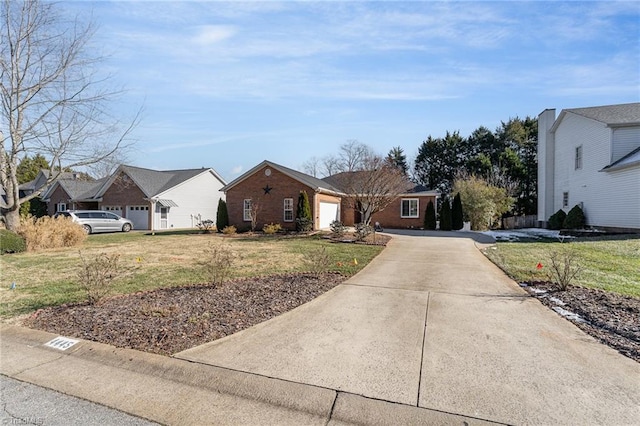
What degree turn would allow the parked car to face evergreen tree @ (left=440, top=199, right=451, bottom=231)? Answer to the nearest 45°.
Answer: approximately 45° to its right

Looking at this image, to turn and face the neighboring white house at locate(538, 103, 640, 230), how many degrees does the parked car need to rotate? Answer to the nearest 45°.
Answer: approximately 45° to its right

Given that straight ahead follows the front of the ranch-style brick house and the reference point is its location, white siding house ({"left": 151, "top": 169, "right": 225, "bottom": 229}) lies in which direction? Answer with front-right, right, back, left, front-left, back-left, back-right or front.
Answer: back-right

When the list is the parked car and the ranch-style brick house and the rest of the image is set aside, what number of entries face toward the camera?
1

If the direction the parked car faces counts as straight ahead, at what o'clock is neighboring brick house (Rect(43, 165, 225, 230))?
The neighboring brick house is roughly at 10 o'clock from the parked car.

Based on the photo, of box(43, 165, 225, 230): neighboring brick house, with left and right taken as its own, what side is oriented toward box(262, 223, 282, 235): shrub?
left

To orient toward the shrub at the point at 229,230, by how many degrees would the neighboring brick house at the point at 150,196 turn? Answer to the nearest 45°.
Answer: approximately 45° to its left

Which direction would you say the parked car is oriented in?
to the viewer's right

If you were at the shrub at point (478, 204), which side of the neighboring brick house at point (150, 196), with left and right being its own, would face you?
left

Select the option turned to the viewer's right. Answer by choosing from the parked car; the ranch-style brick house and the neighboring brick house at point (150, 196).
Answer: the parked car

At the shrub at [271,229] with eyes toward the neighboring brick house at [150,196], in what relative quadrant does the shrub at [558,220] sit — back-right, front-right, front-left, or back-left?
back-right

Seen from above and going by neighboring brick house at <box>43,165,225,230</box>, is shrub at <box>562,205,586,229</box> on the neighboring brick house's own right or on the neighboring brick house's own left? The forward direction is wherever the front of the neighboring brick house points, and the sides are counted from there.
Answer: on the neighboring brick house's own left

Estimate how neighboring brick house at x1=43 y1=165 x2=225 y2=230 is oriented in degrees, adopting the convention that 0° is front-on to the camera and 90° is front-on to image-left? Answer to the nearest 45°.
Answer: approximately 45°
